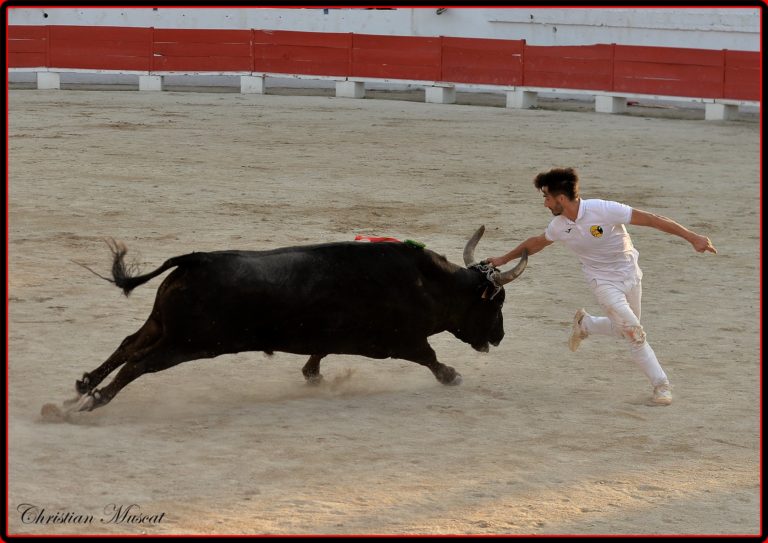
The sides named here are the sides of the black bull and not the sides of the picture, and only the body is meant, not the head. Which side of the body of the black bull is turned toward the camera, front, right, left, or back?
right

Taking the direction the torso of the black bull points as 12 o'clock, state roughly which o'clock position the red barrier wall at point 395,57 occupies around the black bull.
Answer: The red barrier wall is roughly at 9 o'clock from the black bull.

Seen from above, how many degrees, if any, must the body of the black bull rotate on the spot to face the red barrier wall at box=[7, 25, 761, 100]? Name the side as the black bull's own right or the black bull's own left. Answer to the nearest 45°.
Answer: approximately 90° to the black bull's own left
